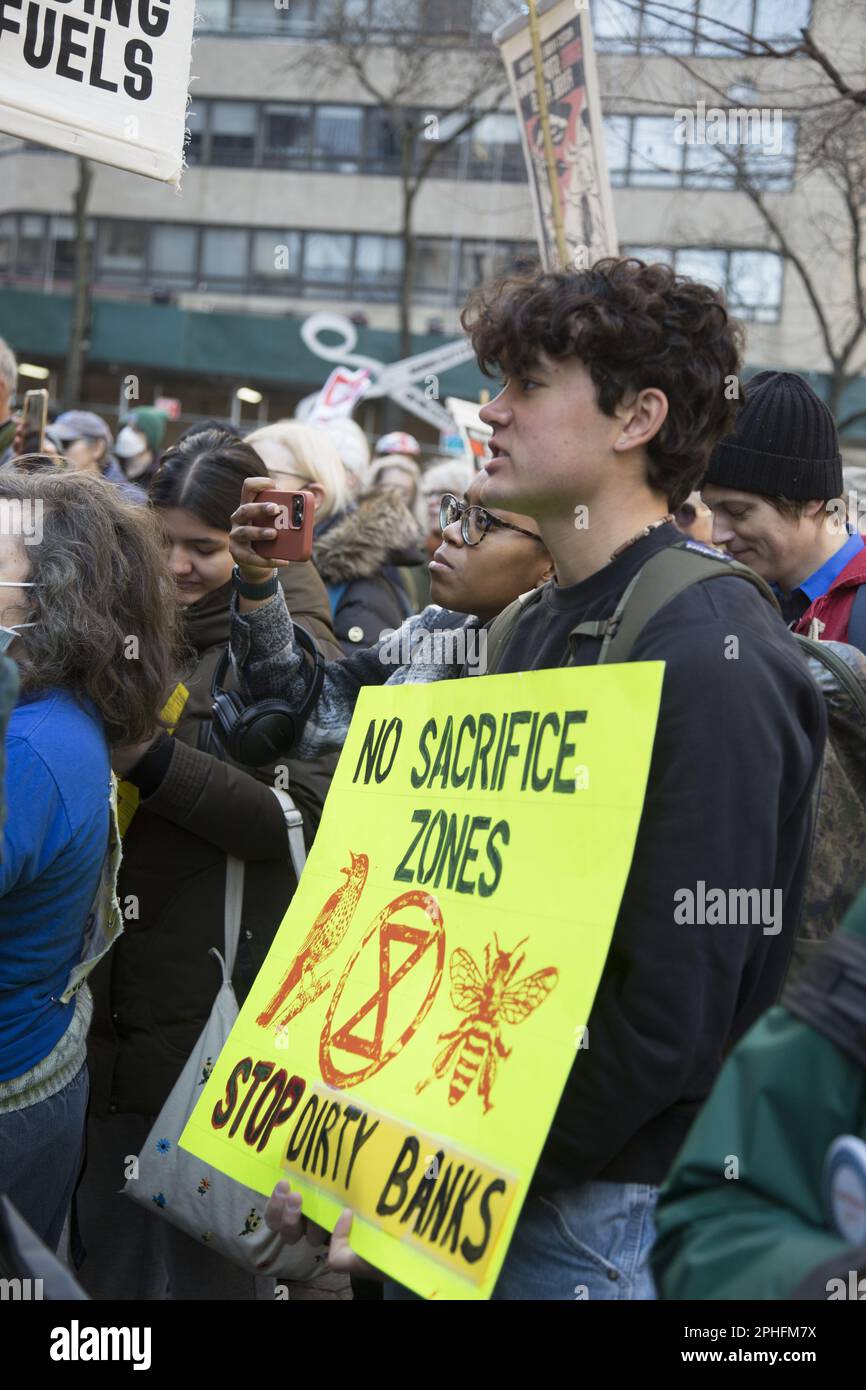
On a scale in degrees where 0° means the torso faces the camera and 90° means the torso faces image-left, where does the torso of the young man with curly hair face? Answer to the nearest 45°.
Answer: approximately 90°

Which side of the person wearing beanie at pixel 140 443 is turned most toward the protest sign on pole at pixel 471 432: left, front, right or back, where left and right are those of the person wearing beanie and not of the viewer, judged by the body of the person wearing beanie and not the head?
left

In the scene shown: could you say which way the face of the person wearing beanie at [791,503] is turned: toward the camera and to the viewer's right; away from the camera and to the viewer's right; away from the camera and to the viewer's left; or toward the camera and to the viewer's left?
toward the camera and to the viewer's left

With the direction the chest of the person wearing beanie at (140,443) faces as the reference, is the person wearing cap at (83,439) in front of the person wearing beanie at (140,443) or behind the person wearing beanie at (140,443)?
in front

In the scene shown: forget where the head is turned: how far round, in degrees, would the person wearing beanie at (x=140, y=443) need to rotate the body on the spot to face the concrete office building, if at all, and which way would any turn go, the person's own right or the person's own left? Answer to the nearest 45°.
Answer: approximately 135° to the person's own right

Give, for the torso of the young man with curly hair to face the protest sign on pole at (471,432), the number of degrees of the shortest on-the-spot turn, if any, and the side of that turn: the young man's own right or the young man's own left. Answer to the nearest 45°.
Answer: approximately 90° to the young man's own right

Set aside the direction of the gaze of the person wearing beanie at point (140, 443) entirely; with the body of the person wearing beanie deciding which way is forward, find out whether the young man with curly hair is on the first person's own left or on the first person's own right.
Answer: on the first person's own left

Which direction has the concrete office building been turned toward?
toward the camera

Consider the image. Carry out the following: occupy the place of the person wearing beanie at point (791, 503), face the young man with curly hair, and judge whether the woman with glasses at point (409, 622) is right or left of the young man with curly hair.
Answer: right

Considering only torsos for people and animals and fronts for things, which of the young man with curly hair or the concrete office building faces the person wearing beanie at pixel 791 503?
the concrete office building

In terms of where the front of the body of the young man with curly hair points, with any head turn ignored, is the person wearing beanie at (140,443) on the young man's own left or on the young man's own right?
on the young man's own right

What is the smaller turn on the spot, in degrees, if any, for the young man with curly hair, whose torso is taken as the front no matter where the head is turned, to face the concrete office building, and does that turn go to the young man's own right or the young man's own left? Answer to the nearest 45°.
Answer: approximately 90° to the young man's own right

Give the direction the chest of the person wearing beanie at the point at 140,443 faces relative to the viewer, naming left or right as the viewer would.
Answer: facing the viewer and to the left of the viewer

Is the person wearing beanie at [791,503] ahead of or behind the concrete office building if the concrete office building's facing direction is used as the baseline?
ahead

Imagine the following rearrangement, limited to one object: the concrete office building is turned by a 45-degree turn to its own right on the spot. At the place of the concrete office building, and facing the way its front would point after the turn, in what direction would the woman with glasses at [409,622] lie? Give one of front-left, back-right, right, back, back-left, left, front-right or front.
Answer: front-left
